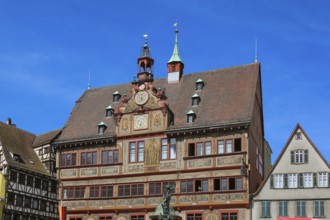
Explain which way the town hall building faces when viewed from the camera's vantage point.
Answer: facing the viewer

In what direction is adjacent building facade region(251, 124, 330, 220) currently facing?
toward the camera

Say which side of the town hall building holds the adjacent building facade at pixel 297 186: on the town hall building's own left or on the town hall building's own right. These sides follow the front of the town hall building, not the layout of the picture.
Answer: on the town hall building's own left

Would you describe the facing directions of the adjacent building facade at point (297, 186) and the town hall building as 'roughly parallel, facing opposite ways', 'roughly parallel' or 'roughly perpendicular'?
roughly parallel

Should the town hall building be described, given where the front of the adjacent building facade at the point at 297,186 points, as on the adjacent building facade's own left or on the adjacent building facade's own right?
on the adjacent building facade's own right

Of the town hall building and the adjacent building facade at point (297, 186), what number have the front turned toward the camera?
2
